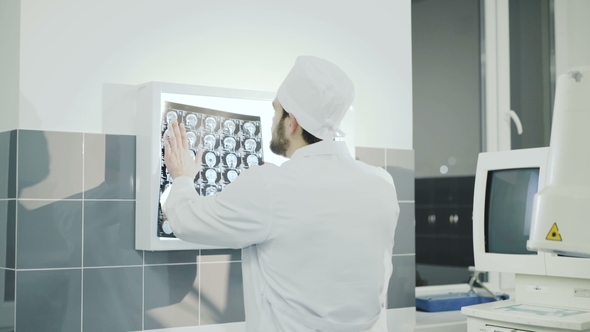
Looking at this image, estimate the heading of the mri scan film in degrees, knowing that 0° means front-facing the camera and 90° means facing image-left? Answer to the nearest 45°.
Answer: approximately 315°

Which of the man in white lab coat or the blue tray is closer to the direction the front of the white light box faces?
the man in white lab coat

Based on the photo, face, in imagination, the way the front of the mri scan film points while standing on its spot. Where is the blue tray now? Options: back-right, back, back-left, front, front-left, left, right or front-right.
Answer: left

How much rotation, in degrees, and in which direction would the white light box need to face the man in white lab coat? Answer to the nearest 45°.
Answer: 0° — it already faces them

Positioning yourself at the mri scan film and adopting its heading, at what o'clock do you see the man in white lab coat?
The man in white lab coat is roughly at 11 o'clock from the mri scan film.

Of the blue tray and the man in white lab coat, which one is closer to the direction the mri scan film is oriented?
the man in white lab coat

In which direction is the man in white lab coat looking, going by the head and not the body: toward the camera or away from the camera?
away from the camera

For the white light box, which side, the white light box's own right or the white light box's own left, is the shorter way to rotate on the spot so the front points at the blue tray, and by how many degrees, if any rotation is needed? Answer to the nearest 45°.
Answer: approximately 90° to the white light box's own left

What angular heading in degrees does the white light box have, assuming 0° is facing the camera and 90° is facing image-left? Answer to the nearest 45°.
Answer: approximately 315°
